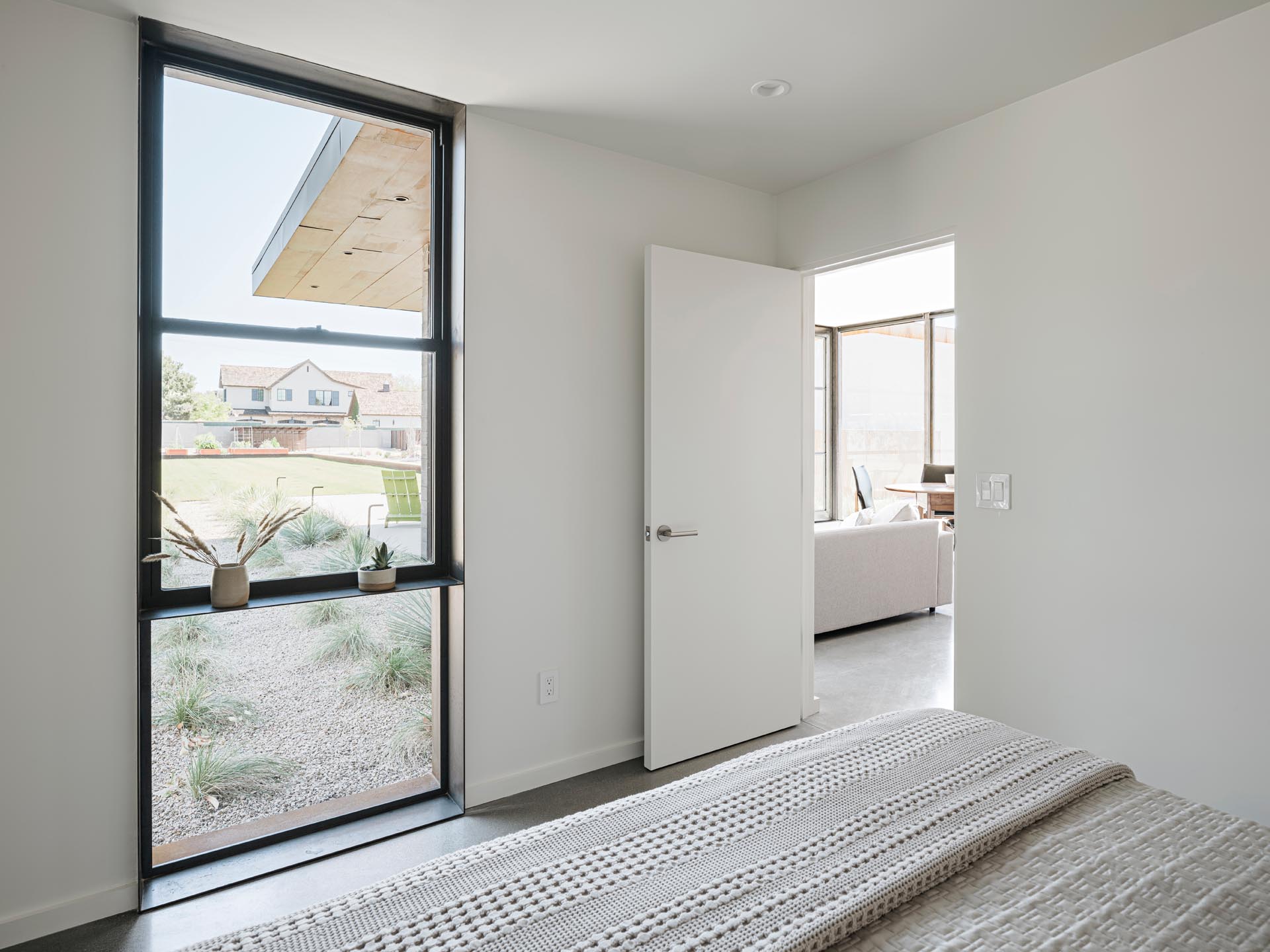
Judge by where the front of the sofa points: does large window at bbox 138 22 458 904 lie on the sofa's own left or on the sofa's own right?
on the sofa's own left

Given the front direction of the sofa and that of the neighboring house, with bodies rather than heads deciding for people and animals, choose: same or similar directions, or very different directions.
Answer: very different directions

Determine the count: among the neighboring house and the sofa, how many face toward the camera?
1

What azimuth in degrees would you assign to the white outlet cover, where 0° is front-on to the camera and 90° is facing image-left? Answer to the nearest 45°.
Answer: approximately 315°

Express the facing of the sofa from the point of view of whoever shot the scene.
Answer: facing away from the viewer and to the left of the viewer

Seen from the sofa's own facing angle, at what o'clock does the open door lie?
The open door is roughly at 8 o'clock from the sofa.

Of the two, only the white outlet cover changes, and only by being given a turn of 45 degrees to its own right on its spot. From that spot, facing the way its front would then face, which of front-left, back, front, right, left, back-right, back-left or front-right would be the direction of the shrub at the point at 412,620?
right
